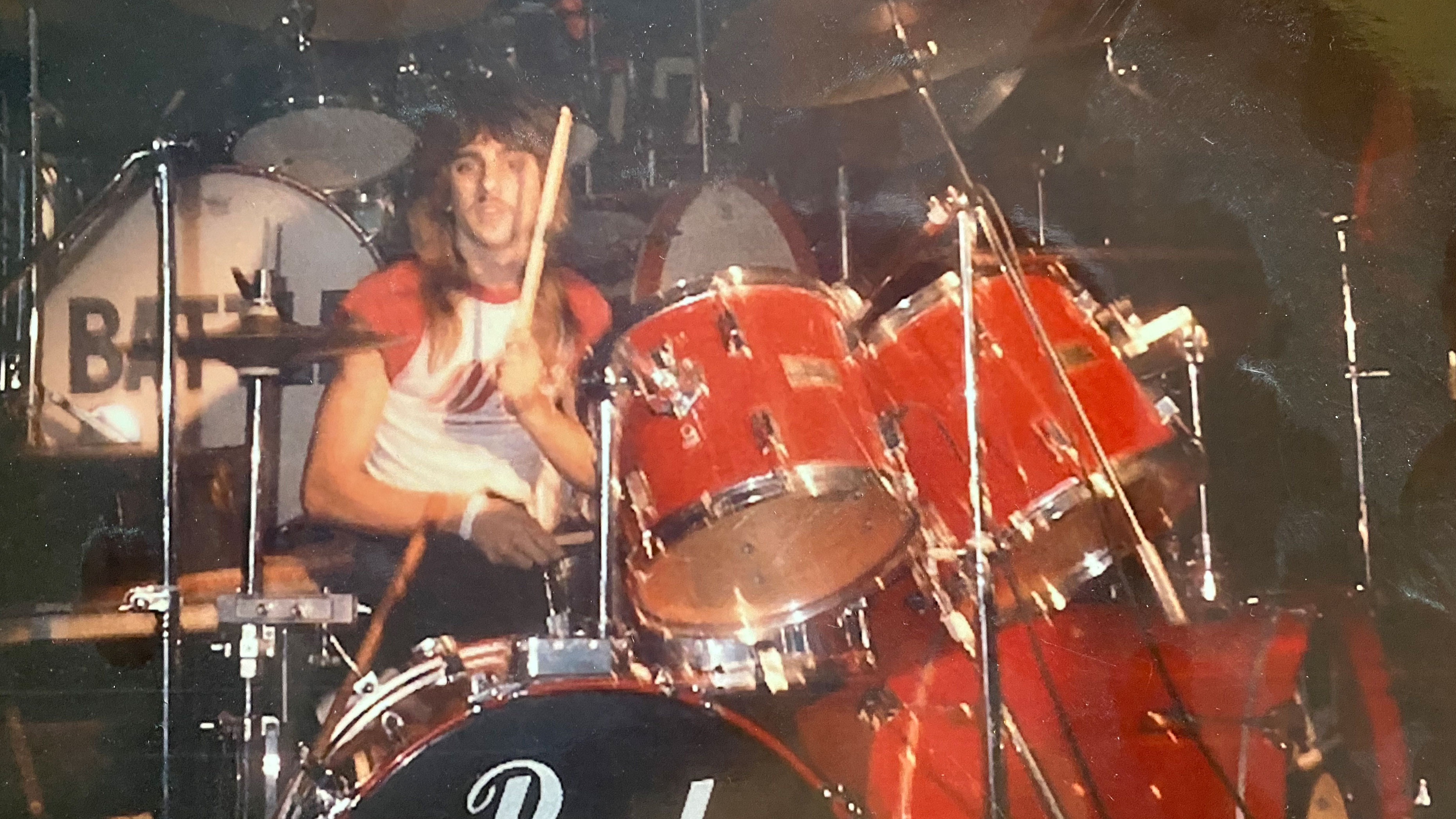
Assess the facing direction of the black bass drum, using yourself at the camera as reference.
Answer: facing the viewer

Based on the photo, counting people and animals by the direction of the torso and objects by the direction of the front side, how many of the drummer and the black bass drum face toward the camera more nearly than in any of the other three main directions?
2

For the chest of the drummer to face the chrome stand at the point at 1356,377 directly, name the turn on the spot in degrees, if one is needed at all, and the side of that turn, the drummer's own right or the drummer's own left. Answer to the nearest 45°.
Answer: approximately 90° to the drummer's own left

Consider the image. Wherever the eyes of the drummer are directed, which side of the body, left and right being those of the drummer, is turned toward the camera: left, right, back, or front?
front

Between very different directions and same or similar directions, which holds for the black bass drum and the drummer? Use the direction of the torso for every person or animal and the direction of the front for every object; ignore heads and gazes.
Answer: same or similar directions

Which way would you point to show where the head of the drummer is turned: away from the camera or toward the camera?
toward the camera
